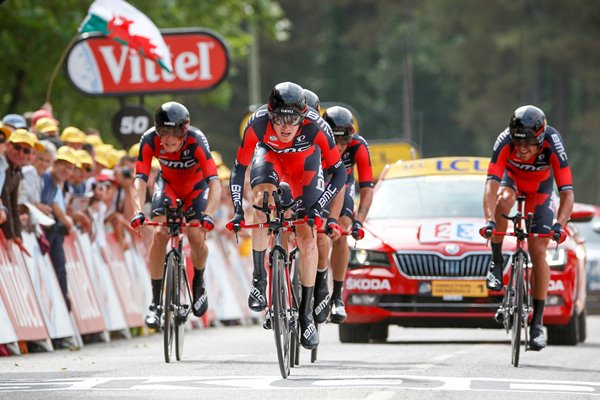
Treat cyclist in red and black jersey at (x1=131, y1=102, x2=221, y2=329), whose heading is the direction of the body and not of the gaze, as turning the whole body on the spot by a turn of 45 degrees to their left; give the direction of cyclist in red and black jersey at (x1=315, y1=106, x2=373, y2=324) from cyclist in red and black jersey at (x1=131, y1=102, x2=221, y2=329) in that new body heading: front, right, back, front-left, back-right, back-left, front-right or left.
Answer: front-left

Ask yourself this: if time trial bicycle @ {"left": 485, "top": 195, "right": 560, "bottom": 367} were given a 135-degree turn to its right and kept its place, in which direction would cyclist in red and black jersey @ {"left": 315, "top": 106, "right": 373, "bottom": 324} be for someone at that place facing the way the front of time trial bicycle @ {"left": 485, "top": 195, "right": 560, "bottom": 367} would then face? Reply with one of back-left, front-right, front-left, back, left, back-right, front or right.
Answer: front-left

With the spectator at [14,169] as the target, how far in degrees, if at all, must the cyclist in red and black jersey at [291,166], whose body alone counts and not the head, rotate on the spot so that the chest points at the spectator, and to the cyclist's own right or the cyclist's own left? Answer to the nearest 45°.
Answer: approximately 135° to the cyclist's own right

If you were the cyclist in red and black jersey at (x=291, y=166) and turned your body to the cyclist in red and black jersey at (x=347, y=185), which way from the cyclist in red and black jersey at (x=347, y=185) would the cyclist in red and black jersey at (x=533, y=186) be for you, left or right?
right
